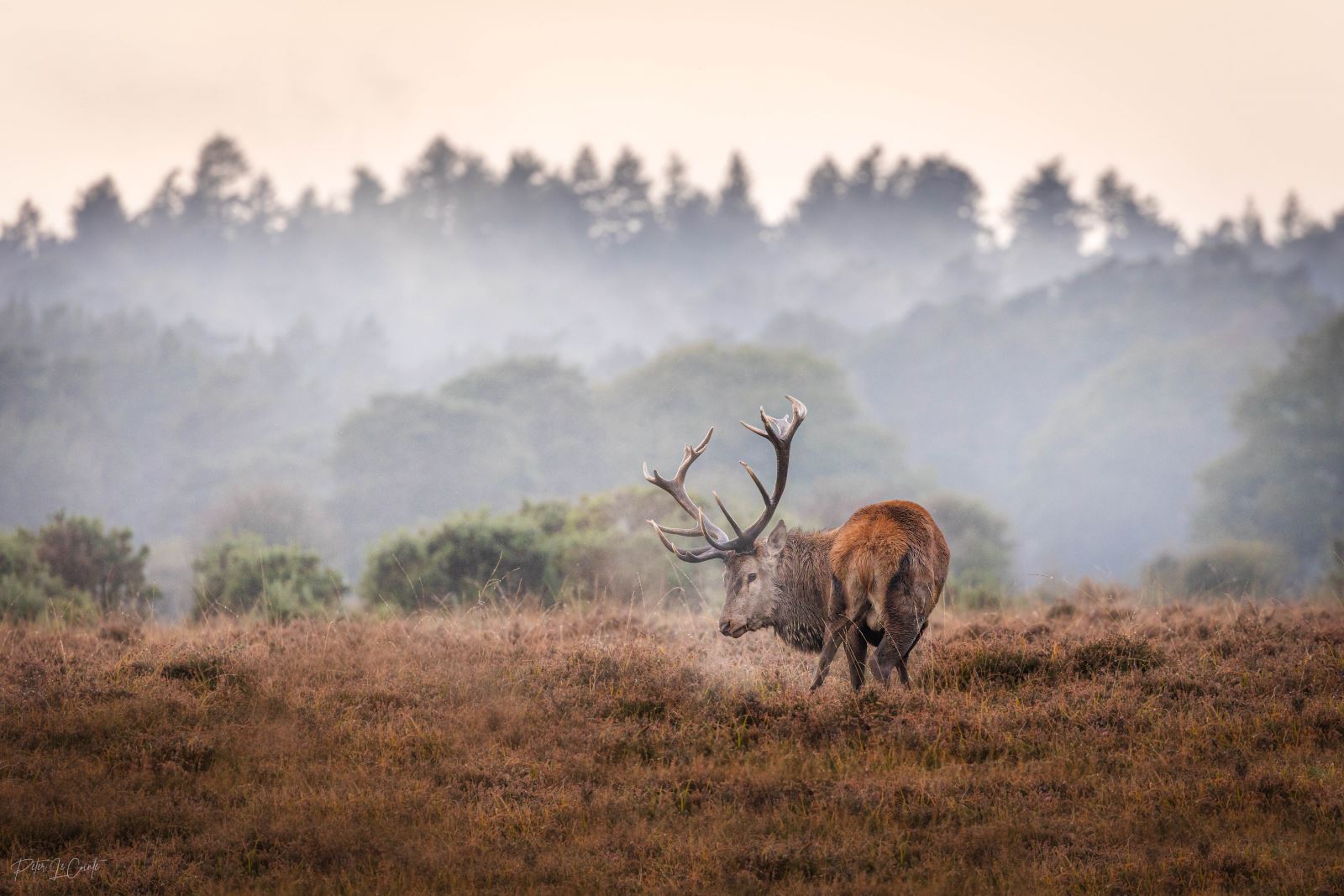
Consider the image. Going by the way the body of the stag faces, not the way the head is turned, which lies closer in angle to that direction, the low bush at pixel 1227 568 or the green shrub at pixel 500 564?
the green shrub

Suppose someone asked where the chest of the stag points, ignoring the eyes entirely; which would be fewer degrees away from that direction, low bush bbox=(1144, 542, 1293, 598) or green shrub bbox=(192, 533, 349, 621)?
the green shrub

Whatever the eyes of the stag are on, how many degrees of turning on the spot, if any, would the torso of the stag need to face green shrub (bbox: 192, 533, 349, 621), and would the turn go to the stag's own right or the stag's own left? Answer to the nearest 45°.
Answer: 0° — it already faces it

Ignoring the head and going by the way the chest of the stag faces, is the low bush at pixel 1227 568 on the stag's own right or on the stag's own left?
on the stag's own right

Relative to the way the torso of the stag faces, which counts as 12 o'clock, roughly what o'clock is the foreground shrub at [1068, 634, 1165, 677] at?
The foreground shrub is roughly at 4 o'clock from the stag.

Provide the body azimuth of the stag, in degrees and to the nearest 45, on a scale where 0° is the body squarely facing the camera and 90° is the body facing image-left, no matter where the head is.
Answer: approximately 135°
